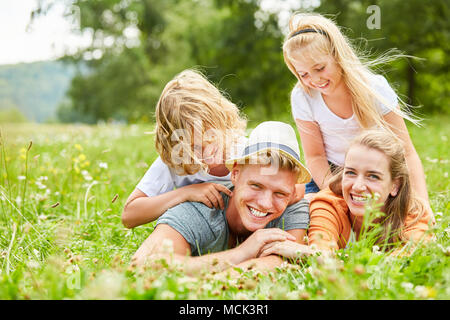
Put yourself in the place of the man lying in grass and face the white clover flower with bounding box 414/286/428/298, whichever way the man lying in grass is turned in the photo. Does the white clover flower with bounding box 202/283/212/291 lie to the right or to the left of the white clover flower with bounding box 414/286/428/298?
right

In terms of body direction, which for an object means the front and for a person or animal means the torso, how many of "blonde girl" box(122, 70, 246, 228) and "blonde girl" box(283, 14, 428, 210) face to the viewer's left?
0

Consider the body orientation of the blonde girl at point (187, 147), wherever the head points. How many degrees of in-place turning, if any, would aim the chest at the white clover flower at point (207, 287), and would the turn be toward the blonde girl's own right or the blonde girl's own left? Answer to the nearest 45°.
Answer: approximately 45° to the blonde girl's own right

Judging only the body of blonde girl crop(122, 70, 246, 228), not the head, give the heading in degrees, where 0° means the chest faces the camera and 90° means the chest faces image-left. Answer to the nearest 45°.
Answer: approximately 315°

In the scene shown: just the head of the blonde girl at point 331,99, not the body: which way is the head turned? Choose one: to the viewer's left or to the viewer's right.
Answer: to the viewer's left

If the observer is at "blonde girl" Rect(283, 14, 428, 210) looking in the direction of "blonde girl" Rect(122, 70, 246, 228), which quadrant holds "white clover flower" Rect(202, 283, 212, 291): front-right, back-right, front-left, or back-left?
front-left

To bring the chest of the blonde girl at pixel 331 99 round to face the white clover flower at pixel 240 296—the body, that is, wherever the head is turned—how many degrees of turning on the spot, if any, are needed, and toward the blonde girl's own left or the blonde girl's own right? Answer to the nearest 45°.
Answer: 0° — they already face it

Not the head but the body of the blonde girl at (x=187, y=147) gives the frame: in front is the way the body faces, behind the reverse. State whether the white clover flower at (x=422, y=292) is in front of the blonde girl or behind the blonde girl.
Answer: in front

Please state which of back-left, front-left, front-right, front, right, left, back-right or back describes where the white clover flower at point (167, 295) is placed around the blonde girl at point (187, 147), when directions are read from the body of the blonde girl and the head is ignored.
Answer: front-right

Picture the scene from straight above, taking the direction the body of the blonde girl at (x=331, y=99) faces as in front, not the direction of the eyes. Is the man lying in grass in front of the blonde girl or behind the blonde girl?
in front

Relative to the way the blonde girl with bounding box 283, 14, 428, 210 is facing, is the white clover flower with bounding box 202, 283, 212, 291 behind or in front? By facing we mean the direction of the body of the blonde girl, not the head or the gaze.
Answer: in front

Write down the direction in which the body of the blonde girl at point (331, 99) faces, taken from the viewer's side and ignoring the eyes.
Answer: toward the camera
